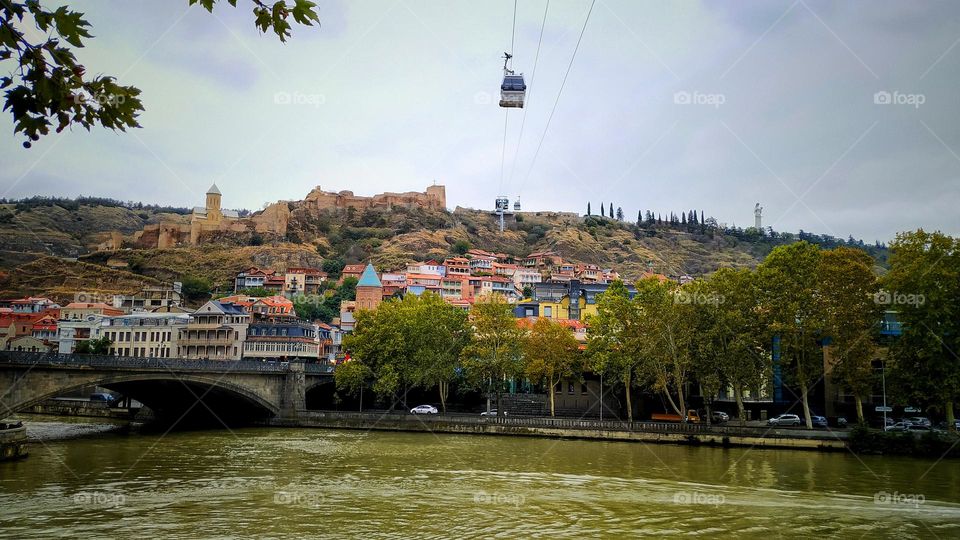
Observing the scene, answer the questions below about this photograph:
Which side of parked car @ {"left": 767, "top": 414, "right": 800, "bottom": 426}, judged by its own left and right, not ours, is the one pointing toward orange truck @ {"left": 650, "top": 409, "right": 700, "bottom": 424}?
front

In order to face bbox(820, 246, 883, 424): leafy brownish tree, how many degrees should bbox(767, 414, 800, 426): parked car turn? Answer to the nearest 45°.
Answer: approximately 135° to its left

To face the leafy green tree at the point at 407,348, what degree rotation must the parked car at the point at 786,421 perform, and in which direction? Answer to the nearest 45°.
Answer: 0° — it already faces it

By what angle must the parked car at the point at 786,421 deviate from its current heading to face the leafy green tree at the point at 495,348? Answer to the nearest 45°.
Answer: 0° — it already faces it

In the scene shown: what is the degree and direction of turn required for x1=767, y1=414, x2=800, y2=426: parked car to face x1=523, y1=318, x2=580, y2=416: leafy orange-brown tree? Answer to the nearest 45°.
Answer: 0° — it already faces it

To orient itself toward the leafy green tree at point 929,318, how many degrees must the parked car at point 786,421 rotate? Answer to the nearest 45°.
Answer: approximately 135° to its left

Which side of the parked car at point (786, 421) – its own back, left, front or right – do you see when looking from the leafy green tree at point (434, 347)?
front

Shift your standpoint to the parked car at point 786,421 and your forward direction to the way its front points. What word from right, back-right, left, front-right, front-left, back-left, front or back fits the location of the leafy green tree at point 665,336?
front-left

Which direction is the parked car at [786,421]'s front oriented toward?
to the viewer's left
